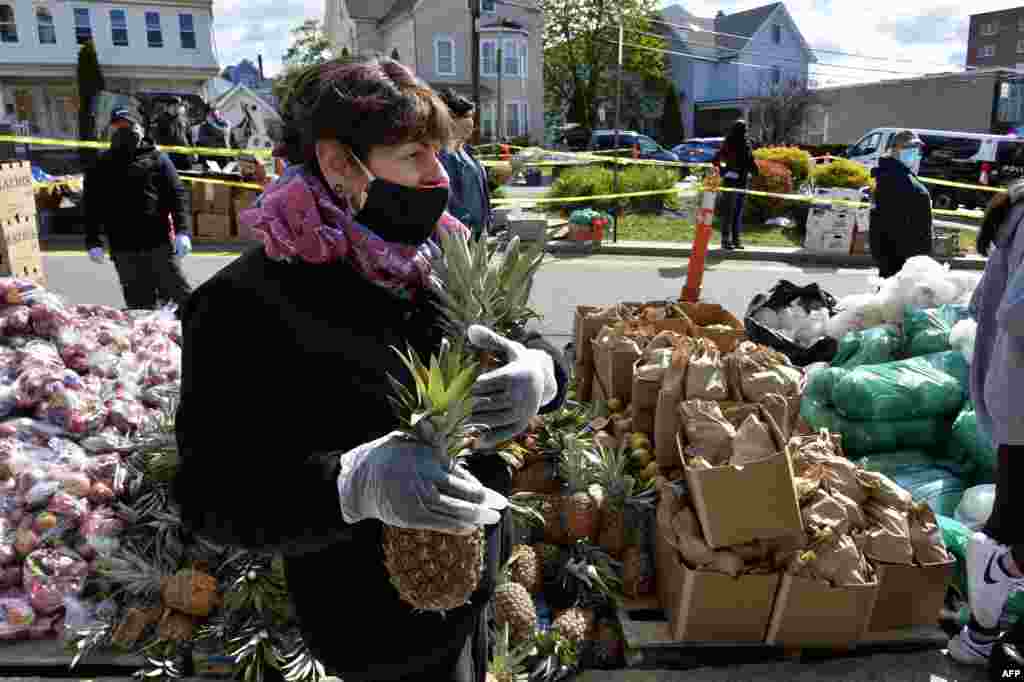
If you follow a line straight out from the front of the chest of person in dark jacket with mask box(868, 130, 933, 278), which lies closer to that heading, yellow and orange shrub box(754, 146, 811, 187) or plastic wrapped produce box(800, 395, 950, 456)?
the plastic wrapped produce

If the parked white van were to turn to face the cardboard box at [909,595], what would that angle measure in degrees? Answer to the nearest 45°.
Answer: approximately 90° to its left

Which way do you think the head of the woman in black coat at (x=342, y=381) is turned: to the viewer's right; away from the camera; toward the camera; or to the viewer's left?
to the viewer's right

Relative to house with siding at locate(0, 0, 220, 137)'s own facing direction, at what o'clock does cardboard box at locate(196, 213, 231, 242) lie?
The cardboard box is roughly at 12 o'clock from the house with siding.

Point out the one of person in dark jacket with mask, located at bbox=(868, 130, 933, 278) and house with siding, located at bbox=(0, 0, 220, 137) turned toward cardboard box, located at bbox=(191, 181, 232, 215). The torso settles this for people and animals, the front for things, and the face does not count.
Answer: the house with siding

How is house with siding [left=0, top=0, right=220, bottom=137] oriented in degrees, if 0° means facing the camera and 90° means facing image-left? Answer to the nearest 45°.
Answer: approximately 0°

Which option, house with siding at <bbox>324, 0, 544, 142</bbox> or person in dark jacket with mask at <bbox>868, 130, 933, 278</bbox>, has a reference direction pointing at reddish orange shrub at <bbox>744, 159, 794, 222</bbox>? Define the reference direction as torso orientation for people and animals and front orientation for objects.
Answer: the house with siding

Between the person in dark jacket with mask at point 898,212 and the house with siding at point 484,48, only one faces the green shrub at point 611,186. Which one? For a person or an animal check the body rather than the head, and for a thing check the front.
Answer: the house with siding

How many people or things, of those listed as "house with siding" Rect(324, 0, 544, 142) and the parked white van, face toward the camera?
1
